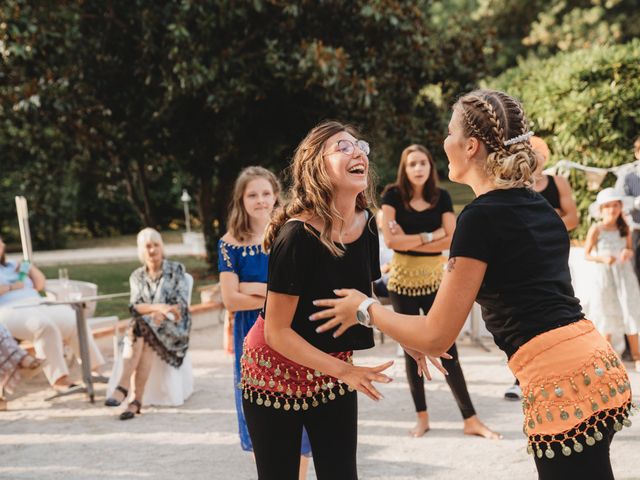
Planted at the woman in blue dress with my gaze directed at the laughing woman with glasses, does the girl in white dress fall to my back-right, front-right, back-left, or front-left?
back-left

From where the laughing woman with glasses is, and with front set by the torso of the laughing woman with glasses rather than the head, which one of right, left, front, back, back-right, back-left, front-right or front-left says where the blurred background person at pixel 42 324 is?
back

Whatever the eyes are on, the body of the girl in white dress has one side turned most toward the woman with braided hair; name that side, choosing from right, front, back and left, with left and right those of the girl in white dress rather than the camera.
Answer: front

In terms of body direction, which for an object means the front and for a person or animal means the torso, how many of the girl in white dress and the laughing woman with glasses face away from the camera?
0

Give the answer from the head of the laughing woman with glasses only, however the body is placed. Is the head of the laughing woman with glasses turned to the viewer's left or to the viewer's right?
to the viewer's right

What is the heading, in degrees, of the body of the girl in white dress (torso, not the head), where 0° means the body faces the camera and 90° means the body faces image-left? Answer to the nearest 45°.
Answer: approximately 0°

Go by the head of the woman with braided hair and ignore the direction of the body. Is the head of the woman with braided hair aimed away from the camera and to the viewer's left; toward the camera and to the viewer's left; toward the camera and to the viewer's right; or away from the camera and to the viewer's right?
away from the camera and to the viewer's left

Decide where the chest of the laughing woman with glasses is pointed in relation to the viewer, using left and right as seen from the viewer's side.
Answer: facing the viewer and to the right of the viewer

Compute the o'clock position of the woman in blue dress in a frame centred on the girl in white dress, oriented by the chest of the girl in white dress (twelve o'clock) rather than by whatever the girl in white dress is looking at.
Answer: The woman in blue dress is roughly at 1 o'clock from the girl in white dress.
